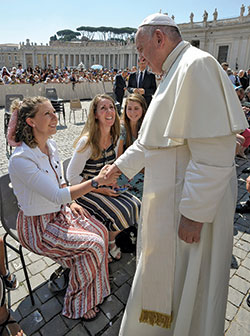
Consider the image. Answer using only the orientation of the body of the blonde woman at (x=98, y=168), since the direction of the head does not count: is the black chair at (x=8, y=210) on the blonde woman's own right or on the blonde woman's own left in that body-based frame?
on the blonde woman's own right

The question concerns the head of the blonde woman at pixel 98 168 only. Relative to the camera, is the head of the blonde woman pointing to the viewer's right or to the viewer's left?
to the viewer's right

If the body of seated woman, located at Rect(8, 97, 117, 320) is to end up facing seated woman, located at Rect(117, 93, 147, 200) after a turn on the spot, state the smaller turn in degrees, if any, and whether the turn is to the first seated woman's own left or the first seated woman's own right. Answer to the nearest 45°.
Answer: approximately 45° to the first seated woman's own left

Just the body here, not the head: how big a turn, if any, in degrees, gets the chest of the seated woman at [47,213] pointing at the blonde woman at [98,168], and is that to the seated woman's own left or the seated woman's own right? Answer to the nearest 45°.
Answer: approximately 45° to the seated woman's own left

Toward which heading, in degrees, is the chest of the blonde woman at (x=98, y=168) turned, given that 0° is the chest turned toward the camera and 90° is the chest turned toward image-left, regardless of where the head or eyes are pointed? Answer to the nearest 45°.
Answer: approximately 315°

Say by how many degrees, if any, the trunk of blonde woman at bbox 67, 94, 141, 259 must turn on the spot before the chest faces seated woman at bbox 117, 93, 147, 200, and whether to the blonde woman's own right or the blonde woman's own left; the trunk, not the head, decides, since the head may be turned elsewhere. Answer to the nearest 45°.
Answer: approximately 90° to the blonde woman's own left

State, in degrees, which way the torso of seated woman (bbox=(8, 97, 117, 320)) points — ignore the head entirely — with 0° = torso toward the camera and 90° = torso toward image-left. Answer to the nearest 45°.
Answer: approximately 270°

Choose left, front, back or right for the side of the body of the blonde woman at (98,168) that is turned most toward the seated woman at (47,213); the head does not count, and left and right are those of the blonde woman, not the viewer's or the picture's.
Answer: right
